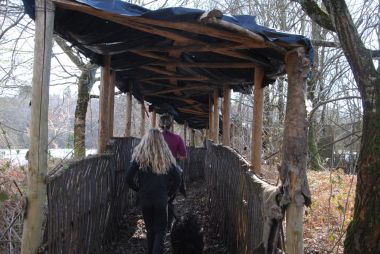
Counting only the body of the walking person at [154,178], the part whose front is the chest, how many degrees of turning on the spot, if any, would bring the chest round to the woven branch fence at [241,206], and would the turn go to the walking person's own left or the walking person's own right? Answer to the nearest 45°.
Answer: approximately 90° to the walking person's own right

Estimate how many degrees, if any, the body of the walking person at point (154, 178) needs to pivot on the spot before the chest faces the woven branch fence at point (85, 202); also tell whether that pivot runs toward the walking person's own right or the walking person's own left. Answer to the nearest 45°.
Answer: approximately 90° to the walking person's own left

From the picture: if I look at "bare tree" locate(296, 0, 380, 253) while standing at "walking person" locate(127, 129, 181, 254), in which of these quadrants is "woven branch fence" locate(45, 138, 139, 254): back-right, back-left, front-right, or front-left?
back-right

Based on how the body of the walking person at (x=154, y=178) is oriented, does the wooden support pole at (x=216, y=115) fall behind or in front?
in front

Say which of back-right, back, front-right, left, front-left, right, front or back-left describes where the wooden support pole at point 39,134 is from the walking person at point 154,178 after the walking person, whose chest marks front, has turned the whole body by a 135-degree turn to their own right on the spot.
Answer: right

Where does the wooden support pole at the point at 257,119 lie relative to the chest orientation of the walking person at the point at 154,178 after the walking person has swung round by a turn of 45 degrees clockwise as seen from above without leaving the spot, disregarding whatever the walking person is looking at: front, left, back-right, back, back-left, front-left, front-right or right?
front

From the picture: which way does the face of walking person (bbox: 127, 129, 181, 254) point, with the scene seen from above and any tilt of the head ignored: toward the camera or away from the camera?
away from the camera

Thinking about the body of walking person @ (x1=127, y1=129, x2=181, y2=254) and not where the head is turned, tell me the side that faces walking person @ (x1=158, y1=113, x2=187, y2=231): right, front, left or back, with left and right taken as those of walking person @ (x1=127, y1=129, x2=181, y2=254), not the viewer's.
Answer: front

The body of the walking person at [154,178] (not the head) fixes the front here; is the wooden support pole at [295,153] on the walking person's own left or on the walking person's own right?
on the walking person's own right

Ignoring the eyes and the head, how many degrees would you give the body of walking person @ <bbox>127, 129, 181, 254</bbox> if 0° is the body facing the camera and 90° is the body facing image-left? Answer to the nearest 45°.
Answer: approximately 180°

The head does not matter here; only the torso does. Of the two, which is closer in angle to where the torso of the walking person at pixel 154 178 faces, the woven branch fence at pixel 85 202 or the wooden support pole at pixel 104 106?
the wooden support pole

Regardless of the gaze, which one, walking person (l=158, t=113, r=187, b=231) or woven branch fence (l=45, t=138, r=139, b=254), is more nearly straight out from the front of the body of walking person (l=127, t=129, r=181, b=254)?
the walking person
